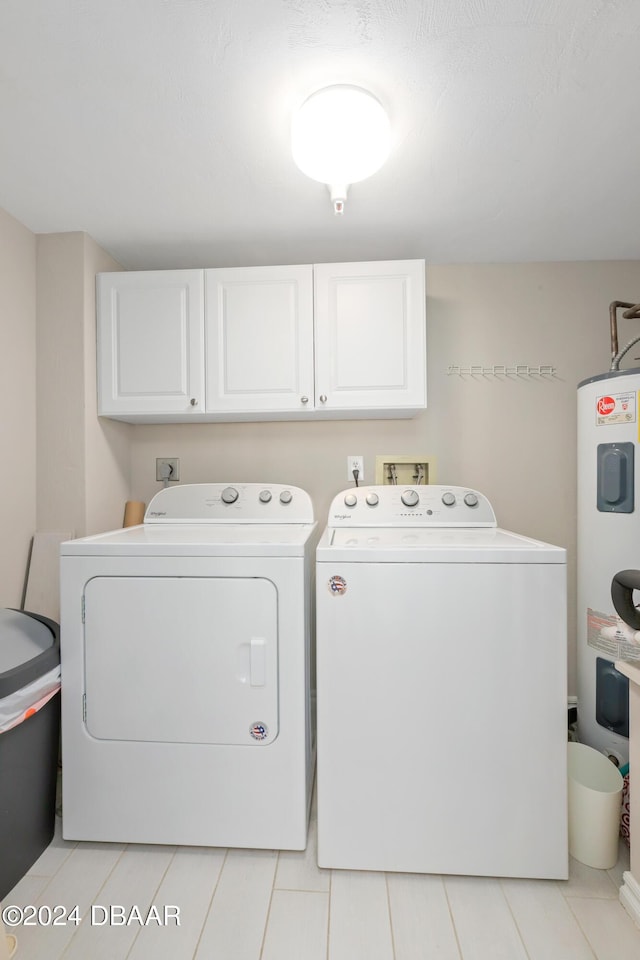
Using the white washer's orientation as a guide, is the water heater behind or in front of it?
behind

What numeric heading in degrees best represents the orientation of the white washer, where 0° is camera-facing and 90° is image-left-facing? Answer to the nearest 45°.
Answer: approximately 0°

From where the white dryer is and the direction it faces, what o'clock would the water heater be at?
The water heater is roughly at 9 o'clock from the white dryer.

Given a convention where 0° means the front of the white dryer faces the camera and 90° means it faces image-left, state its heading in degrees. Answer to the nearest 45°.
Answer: approximately 0°

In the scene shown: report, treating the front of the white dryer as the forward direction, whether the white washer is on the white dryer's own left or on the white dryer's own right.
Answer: on the white dryer's own left

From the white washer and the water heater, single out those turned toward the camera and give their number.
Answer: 2

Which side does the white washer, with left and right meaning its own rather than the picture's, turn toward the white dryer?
right

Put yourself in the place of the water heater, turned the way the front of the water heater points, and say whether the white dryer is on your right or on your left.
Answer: on your right

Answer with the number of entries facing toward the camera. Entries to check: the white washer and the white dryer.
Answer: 2
